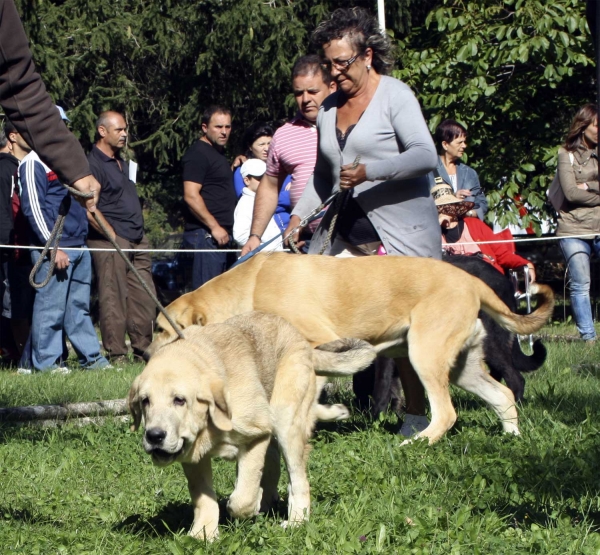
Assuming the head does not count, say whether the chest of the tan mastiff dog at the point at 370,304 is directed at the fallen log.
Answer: yes

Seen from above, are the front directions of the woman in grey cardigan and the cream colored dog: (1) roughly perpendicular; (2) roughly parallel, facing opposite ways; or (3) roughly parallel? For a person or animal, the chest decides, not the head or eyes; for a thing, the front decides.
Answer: roughly parallel

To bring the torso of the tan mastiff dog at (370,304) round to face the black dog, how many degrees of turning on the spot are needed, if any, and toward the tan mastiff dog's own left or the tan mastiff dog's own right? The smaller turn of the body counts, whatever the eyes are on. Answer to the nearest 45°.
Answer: approximately 135° to the tan mastiff dog's own right

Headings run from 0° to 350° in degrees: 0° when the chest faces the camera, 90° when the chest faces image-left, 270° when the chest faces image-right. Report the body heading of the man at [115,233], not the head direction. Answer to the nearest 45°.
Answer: approximately 315°

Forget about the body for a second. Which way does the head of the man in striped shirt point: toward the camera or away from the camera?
toward the camera

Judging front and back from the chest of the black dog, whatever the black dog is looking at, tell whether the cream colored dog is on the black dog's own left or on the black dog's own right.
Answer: on the black dog's own left

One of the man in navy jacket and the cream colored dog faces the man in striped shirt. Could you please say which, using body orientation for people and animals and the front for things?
the man in navy jacket

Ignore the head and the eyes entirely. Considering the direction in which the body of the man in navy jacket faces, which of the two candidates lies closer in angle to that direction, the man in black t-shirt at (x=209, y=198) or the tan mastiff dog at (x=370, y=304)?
the tan mastiff dog

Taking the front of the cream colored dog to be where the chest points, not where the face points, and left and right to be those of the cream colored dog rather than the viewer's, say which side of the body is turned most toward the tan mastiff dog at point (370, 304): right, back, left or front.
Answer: back

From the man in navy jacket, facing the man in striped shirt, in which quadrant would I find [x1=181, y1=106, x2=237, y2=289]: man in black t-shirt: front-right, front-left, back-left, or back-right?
front-left

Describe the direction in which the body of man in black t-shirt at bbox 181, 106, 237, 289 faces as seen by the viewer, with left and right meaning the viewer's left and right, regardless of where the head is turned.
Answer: facing the viewer and to the right of the viewer

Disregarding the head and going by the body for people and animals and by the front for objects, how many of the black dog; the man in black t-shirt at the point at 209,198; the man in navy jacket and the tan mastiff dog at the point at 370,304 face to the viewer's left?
2

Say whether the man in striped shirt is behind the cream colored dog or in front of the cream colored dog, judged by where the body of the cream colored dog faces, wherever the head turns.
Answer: behind

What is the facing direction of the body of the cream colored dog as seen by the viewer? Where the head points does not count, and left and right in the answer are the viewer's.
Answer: facing the viewer and to the left of the viewer

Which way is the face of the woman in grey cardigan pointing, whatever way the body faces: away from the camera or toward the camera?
toward the camera

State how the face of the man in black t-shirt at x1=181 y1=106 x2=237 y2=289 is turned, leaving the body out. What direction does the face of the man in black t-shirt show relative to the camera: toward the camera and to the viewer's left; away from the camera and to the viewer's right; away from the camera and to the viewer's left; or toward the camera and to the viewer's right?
toward the camera and to the viewer's right

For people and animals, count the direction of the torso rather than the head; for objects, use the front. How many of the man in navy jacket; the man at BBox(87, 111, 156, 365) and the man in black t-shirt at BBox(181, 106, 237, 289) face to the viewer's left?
0

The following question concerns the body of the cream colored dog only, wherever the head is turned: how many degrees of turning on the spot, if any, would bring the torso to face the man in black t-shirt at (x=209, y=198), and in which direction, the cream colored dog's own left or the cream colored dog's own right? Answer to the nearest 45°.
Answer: approximately 135° to the cream colored dog's own right

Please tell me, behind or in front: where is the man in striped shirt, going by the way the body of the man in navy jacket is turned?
in front

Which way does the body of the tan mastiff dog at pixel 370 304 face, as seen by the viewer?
to the viewer's left
